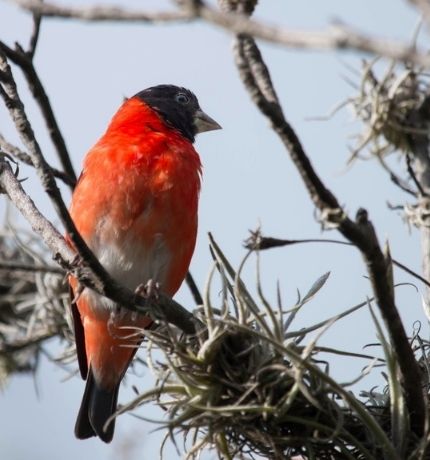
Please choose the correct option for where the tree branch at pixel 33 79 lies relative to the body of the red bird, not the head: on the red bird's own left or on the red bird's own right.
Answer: on the red bird's own right

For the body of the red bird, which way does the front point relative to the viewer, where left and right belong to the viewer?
facing the viewer and to the right of the viewer
